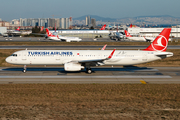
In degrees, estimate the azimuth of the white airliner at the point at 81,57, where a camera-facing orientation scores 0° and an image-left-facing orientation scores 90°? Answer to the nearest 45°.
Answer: approximately 90°
